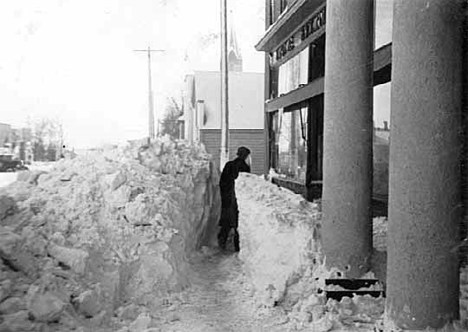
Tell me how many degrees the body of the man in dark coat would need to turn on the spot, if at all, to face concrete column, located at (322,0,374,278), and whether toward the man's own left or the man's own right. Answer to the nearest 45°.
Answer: approximately 45° to the man's own right

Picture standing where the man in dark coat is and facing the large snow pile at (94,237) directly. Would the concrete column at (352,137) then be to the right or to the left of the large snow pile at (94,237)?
left

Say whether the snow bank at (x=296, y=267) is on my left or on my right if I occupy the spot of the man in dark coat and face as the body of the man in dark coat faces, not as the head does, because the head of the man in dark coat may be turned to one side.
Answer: on my right
